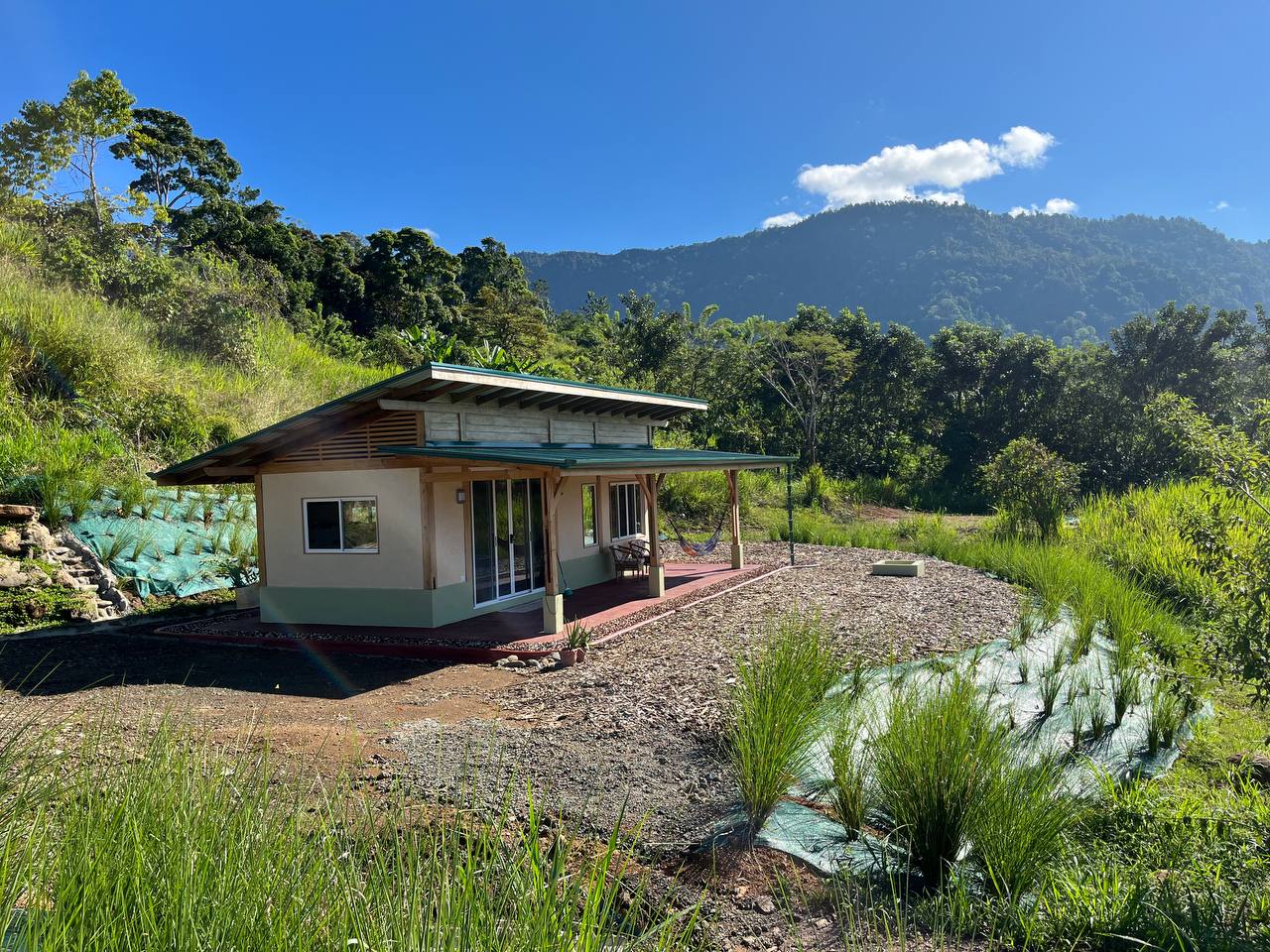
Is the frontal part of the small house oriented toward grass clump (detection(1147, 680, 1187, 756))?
yes

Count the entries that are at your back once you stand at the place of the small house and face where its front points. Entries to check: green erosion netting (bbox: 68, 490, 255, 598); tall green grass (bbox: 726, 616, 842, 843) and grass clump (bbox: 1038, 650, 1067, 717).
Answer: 1

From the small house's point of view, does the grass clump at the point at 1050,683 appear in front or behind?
in front

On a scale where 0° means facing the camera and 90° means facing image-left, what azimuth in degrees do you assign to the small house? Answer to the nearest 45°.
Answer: approximately 315°

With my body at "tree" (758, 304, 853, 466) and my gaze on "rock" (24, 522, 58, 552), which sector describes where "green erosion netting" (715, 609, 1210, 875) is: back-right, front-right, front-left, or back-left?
front-left

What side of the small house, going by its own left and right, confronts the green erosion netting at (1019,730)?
front

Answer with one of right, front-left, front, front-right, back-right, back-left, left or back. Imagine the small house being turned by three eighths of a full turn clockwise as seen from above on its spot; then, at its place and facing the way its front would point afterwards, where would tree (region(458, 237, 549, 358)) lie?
right

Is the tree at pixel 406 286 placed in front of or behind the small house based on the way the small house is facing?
behind

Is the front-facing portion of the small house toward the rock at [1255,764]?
yes

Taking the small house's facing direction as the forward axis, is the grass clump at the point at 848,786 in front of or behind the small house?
in front

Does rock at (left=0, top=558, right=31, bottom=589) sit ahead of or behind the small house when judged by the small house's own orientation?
behind

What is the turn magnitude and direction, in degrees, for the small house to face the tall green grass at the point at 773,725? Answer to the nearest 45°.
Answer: approximately 45° to its right

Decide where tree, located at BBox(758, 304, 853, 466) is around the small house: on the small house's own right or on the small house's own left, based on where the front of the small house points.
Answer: on the small house's own left

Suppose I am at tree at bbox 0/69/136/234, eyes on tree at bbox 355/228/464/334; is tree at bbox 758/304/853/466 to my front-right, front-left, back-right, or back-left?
front-right

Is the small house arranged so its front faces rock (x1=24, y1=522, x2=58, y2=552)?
no

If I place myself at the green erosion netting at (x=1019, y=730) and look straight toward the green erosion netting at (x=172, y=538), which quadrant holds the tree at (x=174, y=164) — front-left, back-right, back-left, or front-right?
front-right

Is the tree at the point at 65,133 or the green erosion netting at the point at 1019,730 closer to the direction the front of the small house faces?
the green erosion netting
